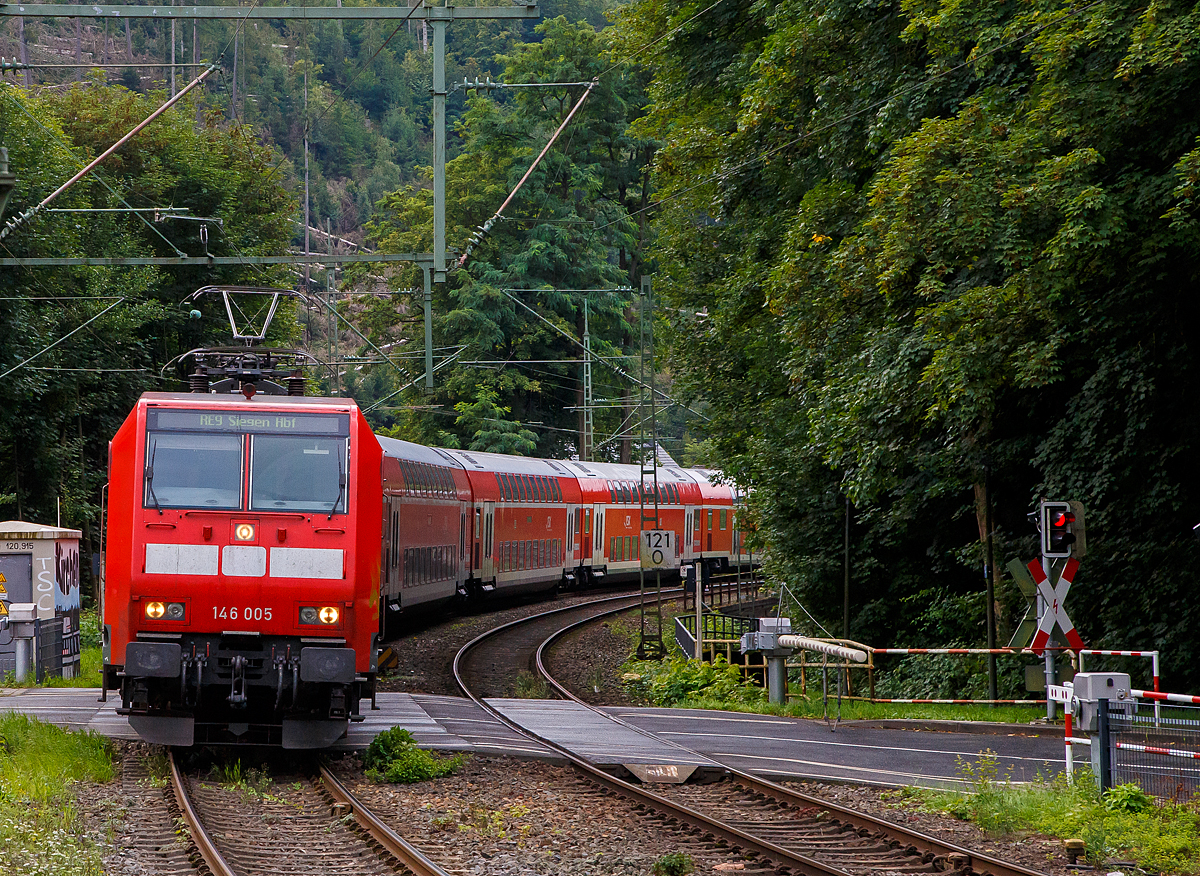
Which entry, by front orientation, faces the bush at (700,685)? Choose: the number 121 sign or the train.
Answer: the number 121 sign

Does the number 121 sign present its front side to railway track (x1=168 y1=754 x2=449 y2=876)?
yes

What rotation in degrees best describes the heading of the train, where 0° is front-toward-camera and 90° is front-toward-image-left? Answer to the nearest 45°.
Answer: approximately 0°

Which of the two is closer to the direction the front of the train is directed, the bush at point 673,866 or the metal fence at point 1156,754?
the bush

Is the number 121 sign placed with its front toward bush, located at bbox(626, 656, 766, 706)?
yes

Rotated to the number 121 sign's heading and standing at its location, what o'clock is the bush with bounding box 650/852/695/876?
The bush is roughly at 12 o'clock from the number 121 sign.

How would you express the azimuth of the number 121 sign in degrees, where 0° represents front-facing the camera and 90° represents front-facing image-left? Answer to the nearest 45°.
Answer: approximately 0°

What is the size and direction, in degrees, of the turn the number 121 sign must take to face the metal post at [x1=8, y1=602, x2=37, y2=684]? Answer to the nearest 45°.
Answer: approximately 45° to its right

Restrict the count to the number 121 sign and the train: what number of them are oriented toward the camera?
2
